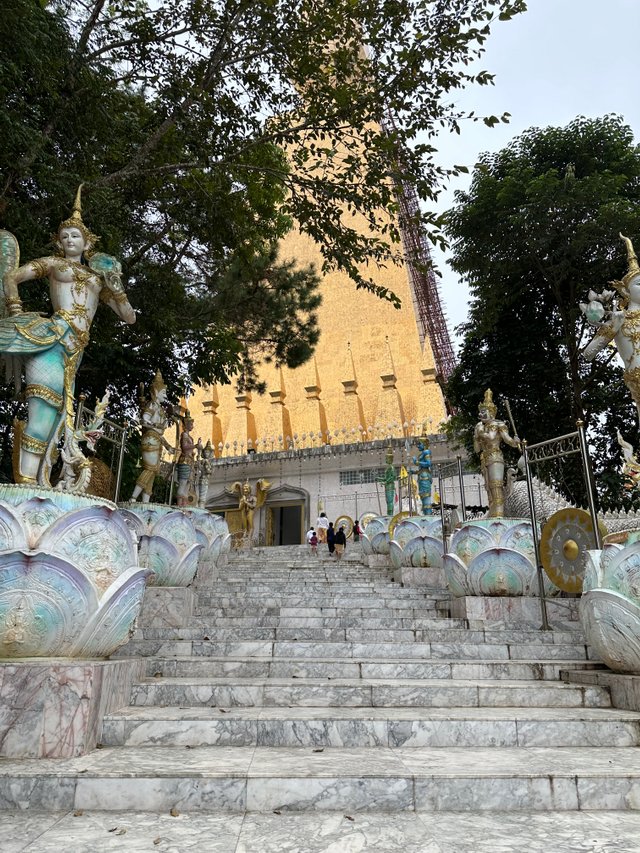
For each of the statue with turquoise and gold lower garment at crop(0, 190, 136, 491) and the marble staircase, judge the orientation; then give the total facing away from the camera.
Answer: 0

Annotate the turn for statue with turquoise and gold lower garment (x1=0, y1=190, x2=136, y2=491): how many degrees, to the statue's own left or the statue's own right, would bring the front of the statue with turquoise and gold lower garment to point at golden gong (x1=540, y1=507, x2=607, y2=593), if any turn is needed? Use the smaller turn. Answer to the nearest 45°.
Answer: approximately 45° to the statue's own left

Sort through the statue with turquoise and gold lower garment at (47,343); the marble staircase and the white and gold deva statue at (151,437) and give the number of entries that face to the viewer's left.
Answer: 0

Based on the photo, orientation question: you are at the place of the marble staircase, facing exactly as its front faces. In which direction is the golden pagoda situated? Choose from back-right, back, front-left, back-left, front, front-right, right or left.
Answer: back

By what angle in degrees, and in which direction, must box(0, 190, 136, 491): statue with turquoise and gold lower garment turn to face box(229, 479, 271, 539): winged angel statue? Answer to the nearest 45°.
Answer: approximately 135° to its left

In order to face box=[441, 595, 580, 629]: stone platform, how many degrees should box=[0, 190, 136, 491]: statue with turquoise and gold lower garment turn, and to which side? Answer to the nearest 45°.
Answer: approximately 45° to its left

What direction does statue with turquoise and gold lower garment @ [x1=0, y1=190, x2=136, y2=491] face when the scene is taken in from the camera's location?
facing the viewer and to the right of the viewer

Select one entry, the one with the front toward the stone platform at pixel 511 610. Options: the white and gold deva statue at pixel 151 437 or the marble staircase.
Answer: the white and gold deva statue

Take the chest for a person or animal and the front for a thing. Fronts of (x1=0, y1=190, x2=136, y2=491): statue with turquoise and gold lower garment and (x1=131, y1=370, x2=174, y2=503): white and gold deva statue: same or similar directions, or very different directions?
same or similar directions

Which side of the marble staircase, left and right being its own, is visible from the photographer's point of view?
front

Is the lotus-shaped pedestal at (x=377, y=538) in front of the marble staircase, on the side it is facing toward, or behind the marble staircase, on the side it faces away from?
behind

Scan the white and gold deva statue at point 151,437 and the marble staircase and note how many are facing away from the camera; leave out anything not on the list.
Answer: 0

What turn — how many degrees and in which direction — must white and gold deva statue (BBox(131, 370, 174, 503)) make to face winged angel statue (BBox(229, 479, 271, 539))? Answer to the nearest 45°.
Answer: approximately 135° to its left

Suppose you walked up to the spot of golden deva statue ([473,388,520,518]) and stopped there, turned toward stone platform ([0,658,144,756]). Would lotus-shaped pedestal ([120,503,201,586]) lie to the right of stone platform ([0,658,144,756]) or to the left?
right
